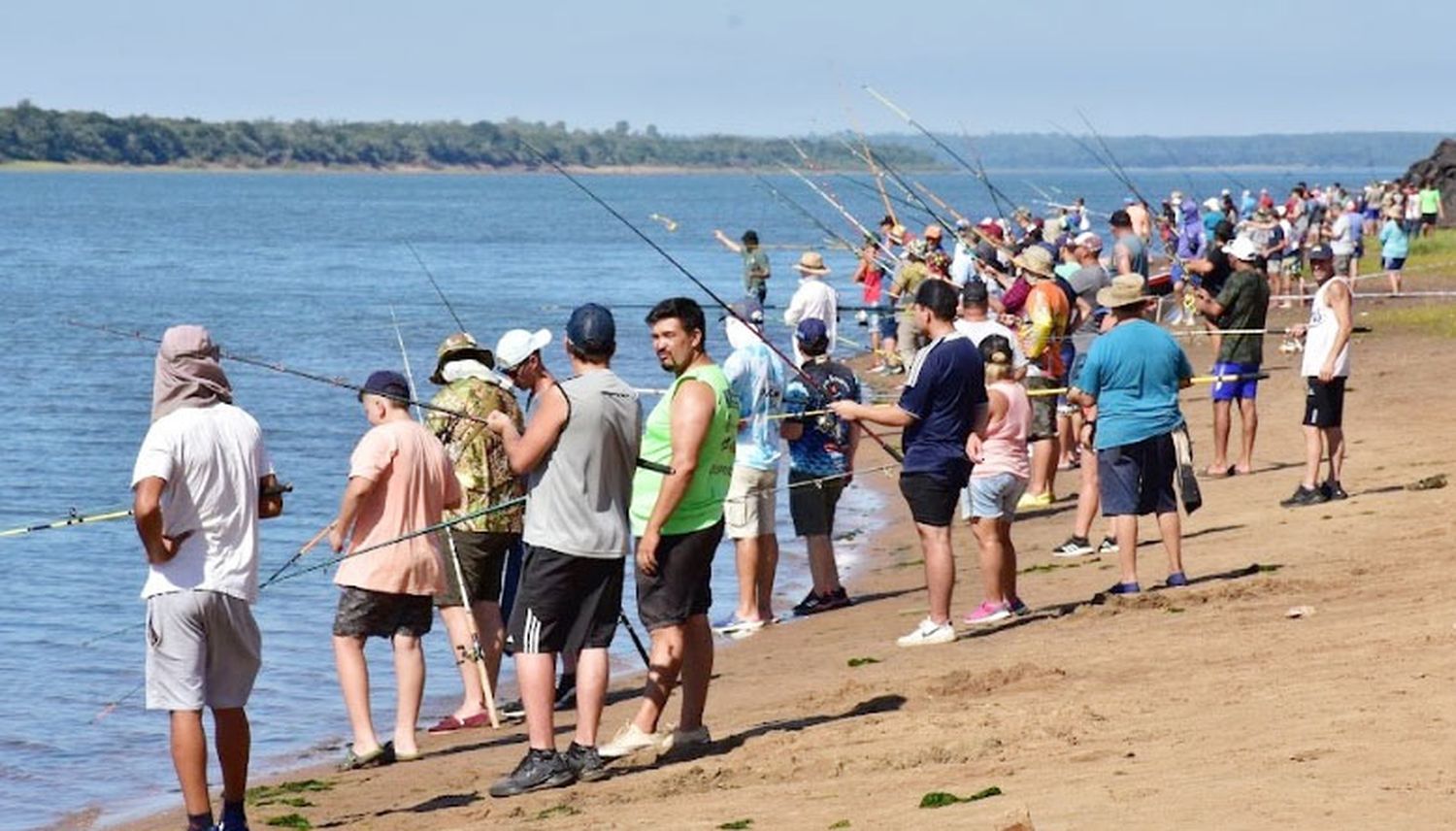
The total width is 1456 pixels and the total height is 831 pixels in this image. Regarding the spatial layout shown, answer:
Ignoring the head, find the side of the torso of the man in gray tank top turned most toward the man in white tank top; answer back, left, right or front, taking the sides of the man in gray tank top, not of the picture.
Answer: right

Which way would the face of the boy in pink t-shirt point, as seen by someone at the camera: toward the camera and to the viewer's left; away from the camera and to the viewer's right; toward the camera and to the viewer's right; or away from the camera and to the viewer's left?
away from the camera and to the viewer's left

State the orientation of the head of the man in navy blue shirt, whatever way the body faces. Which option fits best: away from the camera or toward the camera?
away from the camera

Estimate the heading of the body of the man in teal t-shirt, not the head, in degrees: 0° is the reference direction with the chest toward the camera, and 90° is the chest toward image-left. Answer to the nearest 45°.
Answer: approximately 180°

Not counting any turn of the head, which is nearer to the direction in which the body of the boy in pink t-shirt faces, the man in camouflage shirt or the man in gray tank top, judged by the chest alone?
the man in camouflage shirt

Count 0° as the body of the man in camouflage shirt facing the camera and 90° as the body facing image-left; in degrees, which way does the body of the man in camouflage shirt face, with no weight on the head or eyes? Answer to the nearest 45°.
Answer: approximately 135°

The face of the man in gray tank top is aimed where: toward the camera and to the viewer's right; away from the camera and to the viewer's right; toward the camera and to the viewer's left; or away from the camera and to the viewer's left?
away from the camera and to the viewer's left

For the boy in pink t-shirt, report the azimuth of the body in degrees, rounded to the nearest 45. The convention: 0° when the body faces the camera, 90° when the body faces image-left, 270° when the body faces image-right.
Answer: approximately 135°
